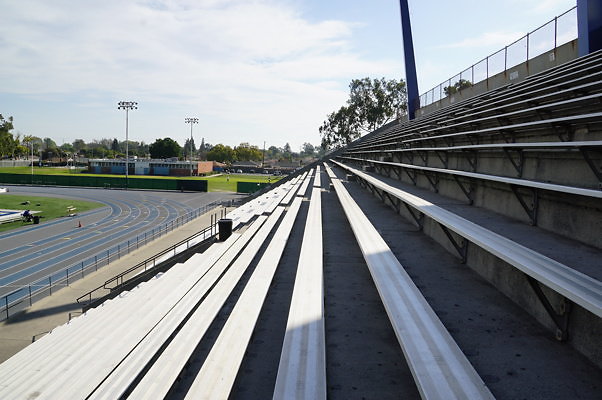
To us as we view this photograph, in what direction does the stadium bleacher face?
facing to the left of the viewer

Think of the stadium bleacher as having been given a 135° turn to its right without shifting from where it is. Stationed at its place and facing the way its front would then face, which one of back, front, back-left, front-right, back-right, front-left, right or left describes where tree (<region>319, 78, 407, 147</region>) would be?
front-left

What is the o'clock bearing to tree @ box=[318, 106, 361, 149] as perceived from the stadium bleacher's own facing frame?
The tree is roughly at 3 o'clock from the stadium bleacher.

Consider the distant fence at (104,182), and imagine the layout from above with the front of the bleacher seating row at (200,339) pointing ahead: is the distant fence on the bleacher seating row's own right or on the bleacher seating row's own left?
on the bleacher seating row's own right

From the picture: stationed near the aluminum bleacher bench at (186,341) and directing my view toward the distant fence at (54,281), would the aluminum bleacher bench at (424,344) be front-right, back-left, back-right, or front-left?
back-right
